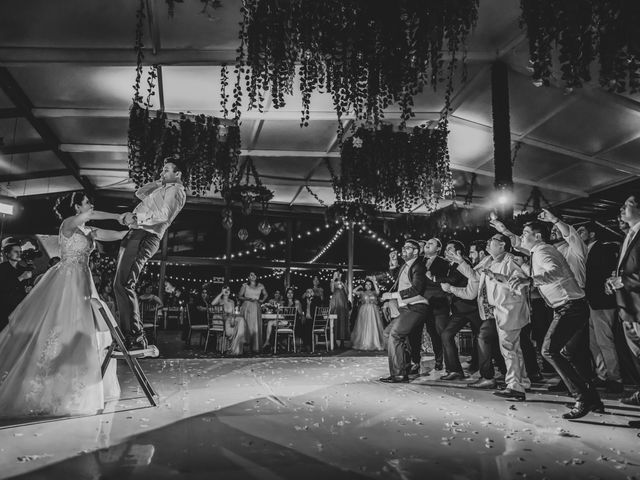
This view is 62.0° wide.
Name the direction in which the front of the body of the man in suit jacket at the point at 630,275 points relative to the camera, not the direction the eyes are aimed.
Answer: to the viewer's left

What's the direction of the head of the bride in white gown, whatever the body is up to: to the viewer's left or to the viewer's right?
to the viewer's right

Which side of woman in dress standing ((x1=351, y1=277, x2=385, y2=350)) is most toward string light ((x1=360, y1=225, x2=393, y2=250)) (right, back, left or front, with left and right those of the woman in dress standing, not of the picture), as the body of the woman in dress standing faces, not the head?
back

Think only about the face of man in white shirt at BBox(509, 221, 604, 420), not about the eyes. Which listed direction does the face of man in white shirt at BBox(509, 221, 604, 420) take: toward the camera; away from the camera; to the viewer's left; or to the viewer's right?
to the viewer's left

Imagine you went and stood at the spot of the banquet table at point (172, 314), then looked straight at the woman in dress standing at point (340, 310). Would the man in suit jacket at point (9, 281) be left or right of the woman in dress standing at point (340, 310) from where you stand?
right

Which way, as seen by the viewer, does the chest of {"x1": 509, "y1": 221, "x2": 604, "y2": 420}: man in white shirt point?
to the viewer's left

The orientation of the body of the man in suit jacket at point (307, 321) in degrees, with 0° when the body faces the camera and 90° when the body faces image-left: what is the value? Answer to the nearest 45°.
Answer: approximately 0°

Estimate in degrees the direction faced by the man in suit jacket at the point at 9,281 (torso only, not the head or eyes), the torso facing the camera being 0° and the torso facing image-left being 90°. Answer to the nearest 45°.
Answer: approximately 315°

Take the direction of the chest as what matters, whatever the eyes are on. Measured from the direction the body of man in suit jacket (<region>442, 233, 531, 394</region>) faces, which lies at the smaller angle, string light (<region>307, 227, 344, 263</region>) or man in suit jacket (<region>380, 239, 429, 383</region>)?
the man in suit jacket

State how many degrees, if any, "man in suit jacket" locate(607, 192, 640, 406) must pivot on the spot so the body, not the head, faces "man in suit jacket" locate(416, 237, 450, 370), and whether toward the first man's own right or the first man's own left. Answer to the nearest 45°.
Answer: approximately 45° to the first man's own right
